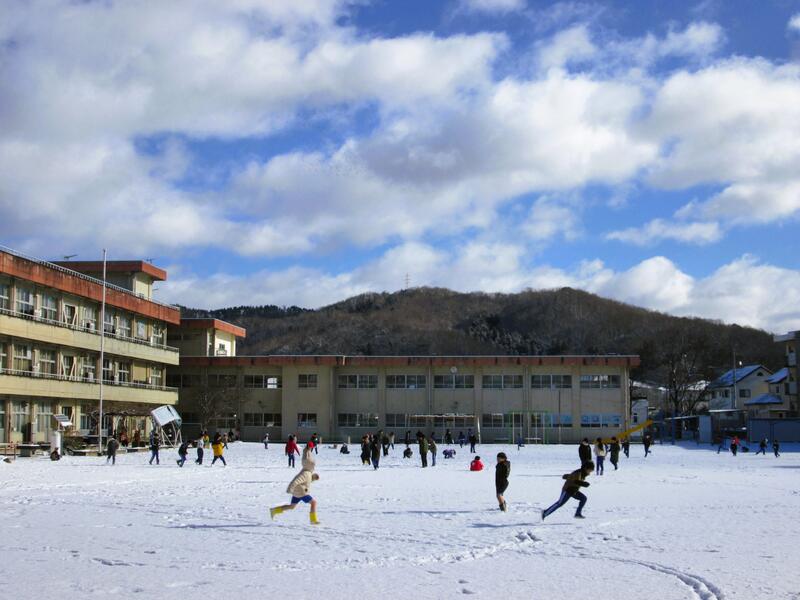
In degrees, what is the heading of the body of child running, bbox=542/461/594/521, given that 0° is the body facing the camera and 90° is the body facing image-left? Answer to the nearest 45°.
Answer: approximately 270°
